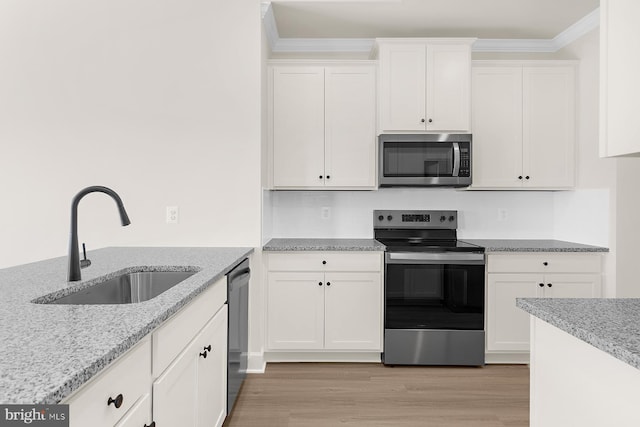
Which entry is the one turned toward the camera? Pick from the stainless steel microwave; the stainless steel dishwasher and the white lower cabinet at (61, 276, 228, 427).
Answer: the stainless steel microwave

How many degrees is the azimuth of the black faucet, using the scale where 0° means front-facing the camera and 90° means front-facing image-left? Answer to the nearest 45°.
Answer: approximately 270°

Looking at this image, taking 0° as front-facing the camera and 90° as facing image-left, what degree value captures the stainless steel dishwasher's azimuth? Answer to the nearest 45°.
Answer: approximately 270°

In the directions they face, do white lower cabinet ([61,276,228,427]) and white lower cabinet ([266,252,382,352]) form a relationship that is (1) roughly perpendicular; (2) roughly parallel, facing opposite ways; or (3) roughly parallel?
roughly perpendicular

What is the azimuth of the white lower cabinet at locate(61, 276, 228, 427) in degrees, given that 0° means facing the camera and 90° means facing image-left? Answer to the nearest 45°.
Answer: approximately 270°

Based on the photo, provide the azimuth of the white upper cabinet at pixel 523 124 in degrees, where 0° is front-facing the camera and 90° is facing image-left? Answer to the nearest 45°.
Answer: approximately 0°

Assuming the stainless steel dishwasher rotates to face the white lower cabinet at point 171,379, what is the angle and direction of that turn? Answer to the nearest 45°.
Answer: approximately 90° to its right

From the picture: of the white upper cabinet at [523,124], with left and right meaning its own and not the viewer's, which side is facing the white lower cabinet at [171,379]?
front

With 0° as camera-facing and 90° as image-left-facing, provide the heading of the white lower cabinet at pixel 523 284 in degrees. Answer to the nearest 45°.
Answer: approximately 0°
